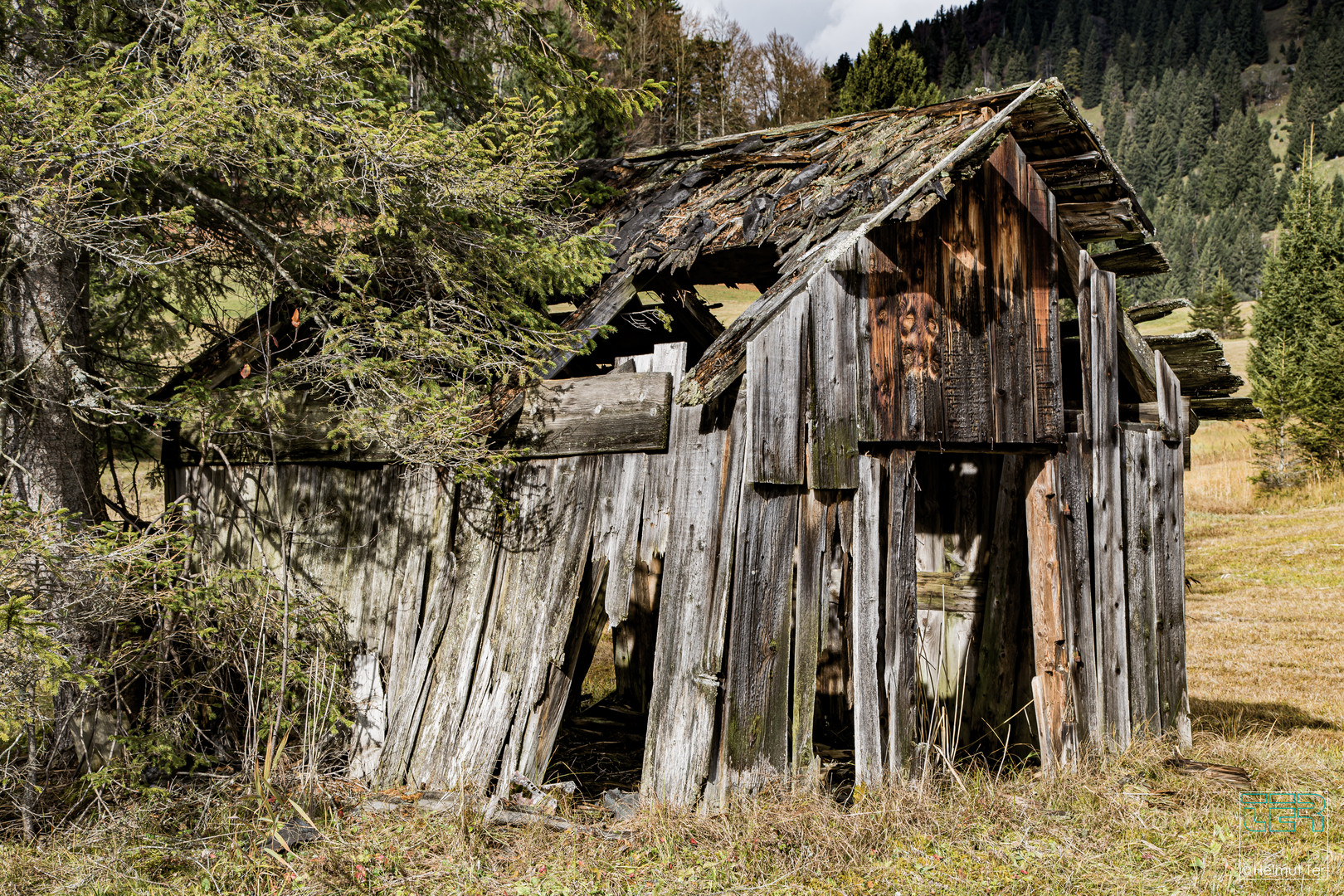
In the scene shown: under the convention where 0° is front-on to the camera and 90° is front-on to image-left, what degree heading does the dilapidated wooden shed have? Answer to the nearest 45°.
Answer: approximately 315°

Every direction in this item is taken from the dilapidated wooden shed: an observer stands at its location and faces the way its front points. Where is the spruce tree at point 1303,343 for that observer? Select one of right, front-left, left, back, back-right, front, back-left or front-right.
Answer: left
